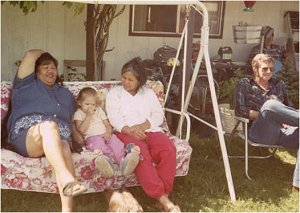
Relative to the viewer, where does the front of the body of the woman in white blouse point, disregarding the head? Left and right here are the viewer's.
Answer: facing the viewer

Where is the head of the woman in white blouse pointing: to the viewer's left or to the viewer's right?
to the viewer's left

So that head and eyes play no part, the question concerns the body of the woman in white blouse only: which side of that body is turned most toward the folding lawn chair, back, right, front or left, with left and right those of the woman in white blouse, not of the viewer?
left
